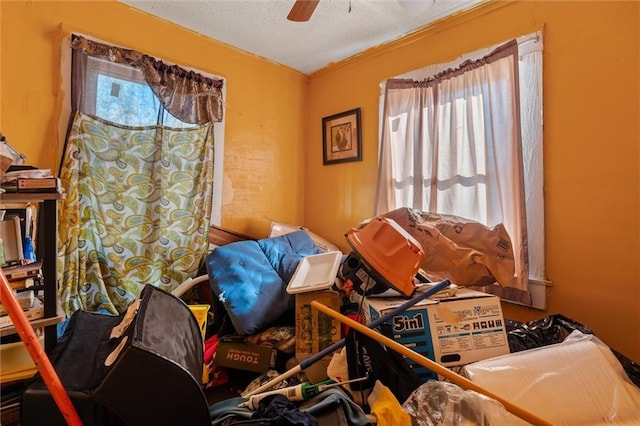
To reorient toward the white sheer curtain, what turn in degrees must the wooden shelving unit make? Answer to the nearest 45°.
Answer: approximately 45° to its left

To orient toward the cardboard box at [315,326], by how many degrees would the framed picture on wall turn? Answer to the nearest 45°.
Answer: approximately 45° to its left

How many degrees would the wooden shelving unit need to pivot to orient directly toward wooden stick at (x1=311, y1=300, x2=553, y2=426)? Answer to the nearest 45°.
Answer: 0° — it already faces it

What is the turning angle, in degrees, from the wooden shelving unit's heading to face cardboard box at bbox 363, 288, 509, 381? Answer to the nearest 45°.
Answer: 0° — it already faces it

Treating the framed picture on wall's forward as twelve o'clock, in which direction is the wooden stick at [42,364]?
The wooden stick is roughly at 11 o'clock from the framed picture on wall.

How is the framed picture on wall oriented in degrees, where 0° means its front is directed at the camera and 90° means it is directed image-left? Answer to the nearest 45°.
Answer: approximately 45°

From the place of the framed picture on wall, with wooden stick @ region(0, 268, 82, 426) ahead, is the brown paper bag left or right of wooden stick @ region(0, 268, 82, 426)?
left

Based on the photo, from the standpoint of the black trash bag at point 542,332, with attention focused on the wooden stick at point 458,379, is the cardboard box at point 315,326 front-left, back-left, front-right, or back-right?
front-right

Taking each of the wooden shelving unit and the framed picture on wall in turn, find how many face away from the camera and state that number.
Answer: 0

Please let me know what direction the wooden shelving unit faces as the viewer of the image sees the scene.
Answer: facing the viewer and to the right of the viewer

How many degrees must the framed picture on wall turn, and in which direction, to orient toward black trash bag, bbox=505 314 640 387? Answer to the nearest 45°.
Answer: approximately 90° to its left

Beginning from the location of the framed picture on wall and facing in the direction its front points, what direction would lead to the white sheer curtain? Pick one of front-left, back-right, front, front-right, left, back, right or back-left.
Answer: left

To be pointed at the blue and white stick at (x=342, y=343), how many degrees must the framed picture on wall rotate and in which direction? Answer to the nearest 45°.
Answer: approximately 45° to its left

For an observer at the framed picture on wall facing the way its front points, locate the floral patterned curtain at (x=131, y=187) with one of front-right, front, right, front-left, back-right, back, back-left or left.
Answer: front

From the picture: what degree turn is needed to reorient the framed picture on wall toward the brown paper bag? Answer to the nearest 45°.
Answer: approximately 90° to its left

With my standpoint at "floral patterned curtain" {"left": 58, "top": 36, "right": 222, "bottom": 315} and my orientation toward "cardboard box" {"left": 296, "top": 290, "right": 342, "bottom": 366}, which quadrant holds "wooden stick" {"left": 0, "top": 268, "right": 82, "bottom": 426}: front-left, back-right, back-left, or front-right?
front-right
